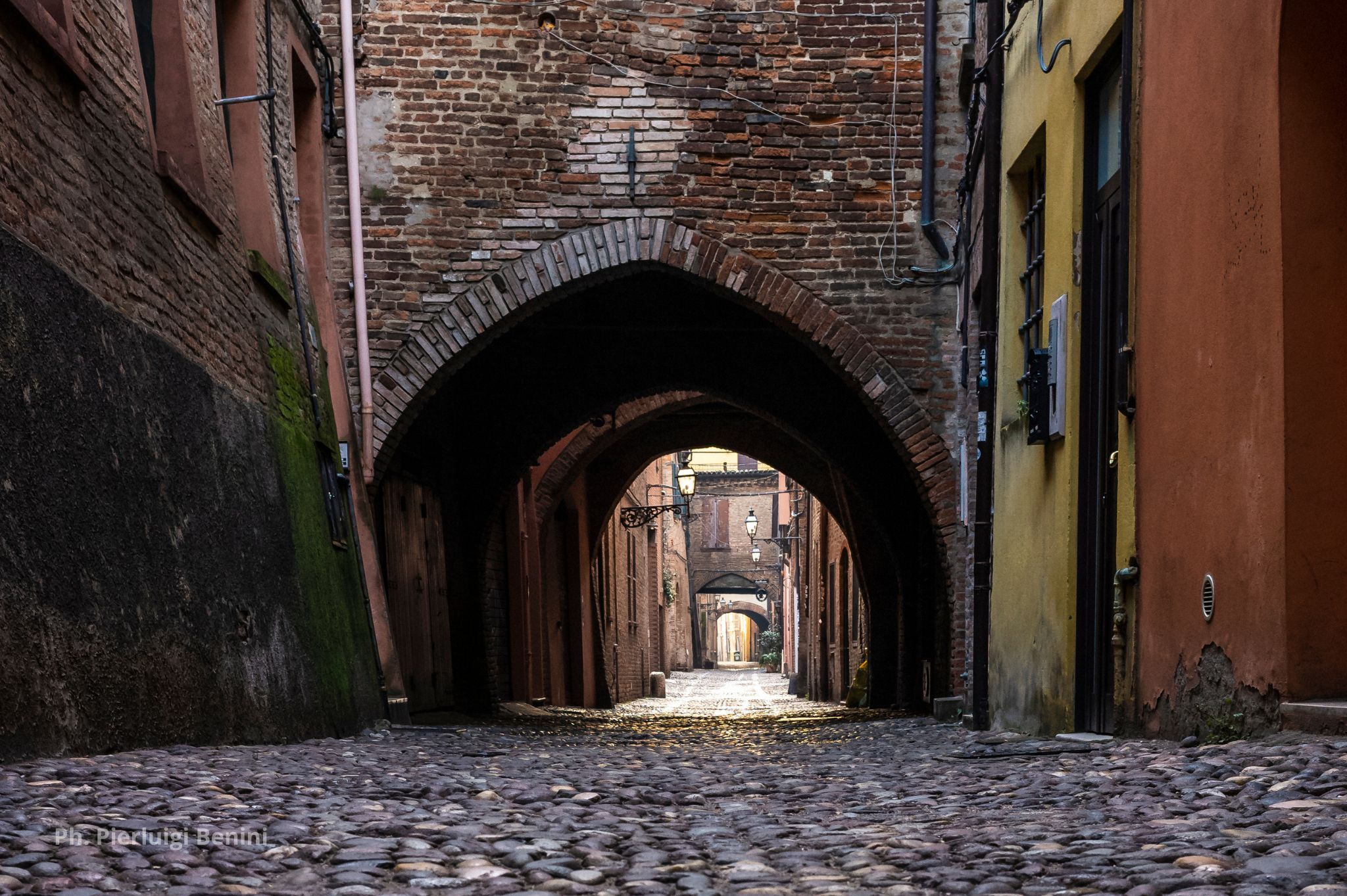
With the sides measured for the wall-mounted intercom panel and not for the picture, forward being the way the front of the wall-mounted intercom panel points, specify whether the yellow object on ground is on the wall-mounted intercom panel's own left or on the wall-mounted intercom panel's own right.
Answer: on the wall-mounted intercom panel's own right

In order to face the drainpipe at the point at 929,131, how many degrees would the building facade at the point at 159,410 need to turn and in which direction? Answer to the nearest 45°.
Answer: approximately 45° to its left

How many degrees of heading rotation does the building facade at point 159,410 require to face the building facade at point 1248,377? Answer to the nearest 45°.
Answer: approximately 45° to its right

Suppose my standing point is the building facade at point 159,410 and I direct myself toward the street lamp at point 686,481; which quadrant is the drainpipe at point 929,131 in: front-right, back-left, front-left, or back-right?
front-right

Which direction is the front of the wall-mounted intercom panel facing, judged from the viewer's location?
facing to the left of the viewer

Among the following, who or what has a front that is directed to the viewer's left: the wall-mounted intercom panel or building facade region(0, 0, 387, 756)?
the wall-mounted intercom panel

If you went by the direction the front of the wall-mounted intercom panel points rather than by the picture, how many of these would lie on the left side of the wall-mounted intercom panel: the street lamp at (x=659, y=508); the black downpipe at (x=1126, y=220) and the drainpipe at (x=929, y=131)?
1

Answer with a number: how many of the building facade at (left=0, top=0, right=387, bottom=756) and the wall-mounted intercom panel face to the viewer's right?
1

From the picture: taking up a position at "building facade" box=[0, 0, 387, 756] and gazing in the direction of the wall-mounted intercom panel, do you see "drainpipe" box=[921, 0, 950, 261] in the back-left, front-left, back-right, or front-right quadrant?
front-left

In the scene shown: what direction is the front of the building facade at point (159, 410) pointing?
to the viewer's right

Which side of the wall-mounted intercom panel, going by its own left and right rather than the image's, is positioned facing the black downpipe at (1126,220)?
left

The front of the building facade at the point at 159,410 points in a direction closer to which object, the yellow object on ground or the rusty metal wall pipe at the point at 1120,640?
the rusty metal wall pipe
